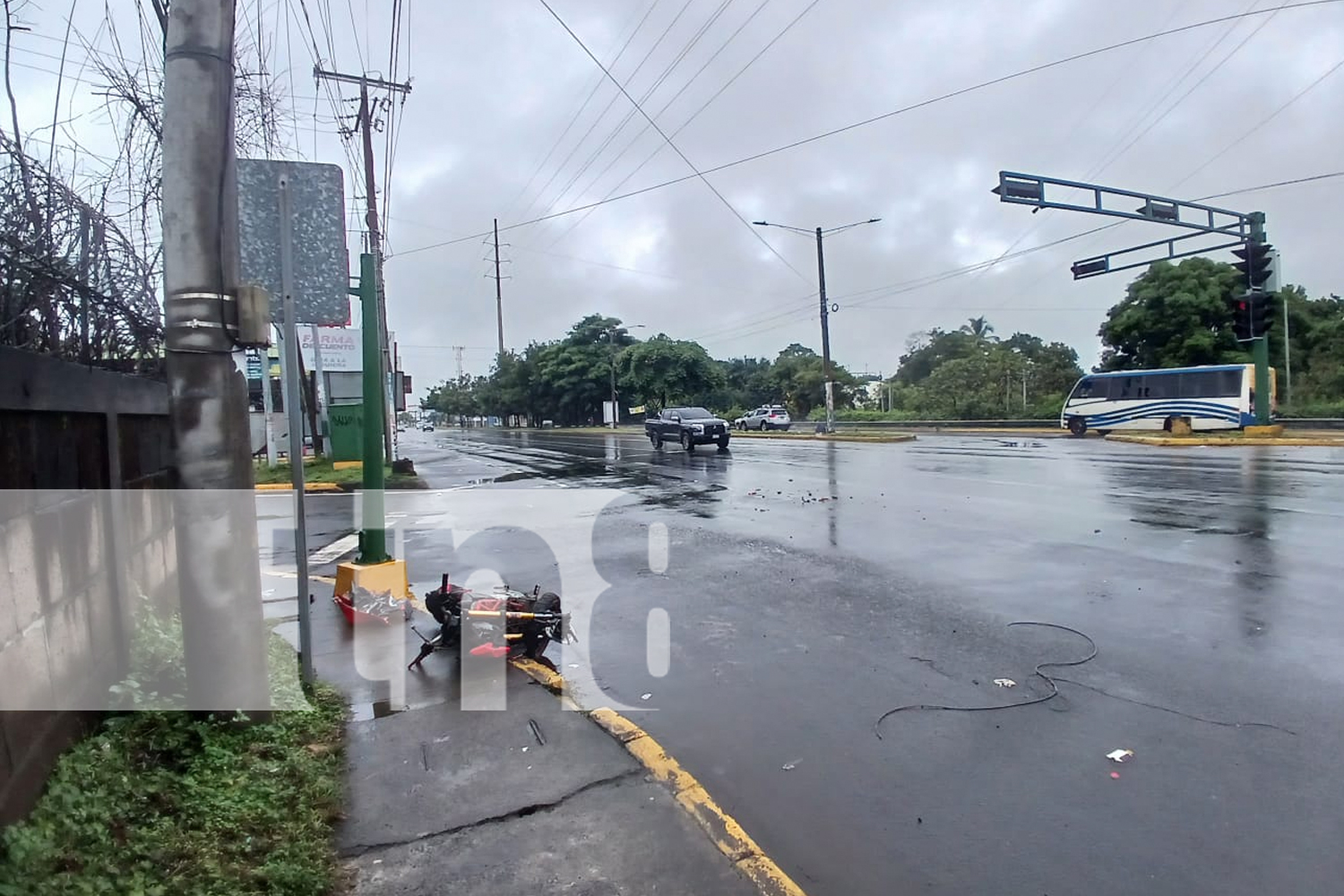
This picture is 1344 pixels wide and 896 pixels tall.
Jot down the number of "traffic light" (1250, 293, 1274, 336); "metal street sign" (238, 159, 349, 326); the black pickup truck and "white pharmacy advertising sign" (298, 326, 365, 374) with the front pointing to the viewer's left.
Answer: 0

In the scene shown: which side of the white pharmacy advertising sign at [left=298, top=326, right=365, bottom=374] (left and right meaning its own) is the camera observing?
front

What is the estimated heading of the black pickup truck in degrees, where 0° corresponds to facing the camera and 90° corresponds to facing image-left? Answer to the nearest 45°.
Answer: approximately 315°

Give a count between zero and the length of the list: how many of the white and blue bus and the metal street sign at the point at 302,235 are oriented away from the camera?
1

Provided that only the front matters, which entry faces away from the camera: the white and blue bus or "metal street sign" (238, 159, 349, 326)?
the metal street sign

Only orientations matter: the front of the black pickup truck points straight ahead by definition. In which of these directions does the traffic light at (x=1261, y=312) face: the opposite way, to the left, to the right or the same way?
the same way

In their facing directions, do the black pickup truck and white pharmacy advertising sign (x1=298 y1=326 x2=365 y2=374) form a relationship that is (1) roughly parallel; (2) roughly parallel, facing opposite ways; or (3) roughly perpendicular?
roughly parallel

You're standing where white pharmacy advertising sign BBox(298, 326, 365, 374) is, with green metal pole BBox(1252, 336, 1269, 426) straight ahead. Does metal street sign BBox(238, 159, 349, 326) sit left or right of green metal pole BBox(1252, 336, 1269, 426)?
right

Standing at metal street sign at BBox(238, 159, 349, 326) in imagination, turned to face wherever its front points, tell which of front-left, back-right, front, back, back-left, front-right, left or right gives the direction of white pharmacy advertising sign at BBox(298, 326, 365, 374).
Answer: front

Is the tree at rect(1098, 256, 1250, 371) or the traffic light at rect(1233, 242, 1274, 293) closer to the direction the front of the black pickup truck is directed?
the traffic light

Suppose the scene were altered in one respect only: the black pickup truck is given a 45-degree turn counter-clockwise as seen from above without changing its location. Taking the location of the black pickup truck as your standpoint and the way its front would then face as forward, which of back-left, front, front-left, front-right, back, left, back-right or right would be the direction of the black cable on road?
right

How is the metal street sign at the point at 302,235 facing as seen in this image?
away from the camera

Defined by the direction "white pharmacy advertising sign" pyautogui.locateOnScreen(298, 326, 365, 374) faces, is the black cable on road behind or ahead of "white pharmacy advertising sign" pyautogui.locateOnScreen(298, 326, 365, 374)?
ahead
